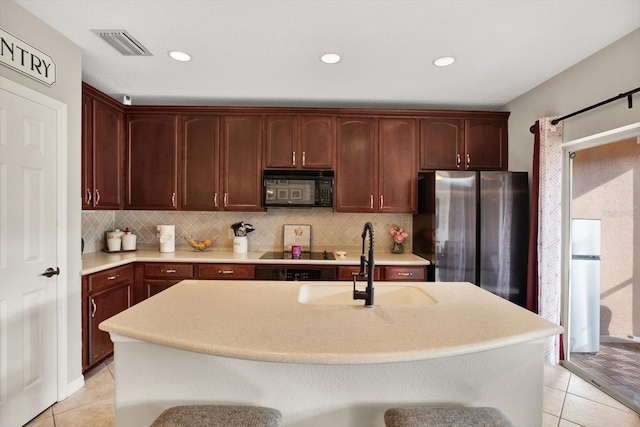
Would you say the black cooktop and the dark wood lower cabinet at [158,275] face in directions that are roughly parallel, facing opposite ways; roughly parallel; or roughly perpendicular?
roughly parallel

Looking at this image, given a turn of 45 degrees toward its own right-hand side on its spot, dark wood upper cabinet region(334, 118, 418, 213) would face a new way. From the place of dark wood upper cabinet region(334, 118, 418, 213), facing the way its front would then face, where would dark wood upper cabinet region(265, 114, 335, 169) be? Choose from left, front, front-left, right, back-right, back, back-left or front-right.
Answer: front-right

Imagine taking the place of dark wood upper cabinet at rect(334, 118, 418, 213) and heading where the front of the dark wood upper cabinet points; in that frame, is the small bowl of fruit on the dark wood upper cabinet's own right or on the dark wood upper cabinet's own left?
on the dark wood upper cabinet's own right

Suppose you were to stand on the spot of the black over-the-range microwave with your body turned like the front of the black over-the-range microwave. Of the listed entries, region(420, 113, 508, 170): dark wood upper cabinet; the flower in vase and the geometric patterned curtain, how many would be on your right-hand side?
0

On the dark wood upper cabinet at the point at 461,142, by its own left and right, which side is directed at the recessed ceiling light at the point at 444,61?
front

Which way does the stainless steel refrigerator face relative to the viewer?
toward the camera

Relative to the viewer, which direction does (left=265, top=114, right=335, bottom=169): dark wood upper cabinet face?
toward the camera

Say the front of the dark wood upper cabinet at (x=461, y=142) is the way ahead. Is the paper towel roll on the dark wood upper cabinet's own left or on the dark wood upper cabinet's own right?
on the dark wood upper cabinet's own right

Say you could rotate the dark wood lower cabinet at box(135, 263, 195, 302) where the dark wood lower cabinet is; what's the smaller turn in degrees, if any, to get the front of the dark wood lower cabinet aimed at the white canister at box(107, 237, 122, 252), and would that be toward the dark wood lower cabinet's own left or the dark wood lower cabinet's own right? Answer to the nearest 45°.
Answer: approximately 135° to the dark wood lower cabinet's own right

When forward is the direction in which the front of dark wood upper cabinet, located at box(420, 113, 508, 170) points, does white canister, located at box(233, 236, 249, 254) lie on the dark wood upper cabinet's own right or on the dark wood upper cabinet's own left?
on the dark wood upper cabinet's own right

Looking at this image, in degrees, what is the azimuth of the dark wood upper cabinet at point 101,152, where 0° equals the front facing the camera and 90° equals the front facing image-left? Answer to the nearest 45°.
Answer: approximately 315°

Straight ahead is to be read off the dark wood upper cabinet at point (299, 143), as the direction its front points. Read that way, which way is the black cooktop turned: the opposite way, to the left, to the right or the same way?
the same way

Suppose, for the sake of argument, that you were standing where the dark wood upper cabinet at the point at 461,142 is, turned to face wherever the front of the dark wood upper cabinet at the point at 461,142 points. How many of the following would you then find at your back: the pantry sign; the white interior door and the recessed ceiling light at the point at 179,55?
0

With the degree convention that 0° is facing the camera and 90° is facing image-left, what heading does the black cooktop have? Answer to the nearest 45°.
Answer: approximately 0°

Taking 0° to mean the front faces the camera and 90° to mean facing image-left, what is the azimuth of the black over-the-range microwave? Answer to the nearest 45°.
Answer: approximately 0°

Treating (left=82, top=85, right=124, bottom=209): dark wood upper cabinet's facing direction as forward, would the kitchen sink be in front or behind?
in front

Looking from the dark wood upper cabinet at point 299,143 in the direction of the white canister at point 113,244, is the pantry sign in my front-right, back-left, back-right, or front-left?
front-left

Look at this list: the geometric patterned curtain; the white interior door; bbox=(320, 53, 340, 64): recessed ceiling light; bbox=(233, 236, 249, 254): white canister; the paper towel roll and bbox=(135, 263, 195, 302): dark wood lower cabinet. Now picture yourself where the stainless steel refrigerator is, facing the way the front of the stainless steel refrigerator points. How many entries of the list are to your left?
1

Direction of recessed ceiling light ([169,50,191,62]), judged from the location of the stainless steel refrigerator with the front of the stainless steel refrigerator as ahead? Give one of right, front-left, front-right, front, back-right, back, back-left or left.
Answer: front-right
